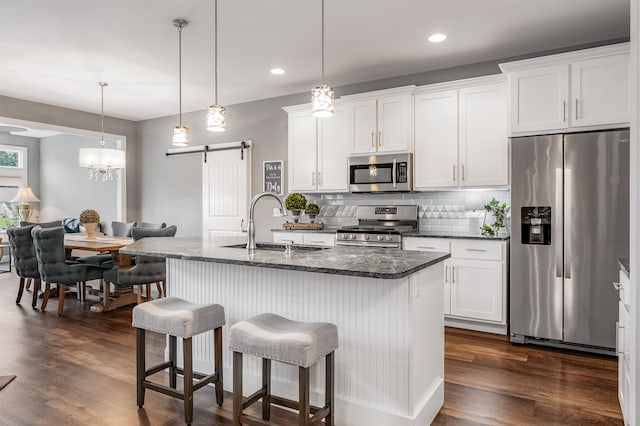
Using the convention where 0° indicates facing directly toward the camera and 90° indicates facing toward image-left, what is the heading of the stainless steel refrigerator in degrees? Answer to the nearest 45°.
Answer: approximately 0°

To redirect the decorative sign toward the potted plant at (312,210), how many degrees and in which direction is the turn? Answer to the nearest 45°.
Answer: approximately 90° to its left

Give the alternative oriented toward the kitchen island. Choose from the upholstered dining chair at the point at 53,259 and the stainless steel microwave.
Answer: the stainless steel microwave

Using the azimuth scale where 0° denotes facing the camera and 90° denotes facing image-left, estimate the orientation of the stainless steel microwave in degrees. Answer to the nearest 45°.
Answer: approximately 0°

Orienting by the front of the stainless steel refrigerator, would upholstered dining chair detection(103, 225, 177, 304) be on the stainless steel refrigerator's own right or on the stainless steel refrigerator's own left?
on the stainless steel refrigerator's own right

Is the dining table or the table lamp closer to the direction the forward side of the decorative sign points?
the dining table

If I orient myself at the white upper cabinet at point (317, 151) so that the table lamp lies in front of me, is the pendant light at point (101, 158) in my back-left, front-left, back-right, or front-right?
front-left

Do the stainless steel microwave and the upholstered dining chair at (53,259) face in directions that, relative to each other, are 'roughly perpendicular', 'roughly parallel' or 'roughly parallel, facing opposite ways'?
roughly parallel, facing opposite ways

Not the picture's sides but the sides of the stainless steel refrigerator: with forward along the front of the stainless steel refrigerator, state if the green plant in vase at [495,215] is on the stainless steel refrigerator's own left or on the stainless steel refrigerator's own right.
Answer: on the stainless steel refrigerator's own right

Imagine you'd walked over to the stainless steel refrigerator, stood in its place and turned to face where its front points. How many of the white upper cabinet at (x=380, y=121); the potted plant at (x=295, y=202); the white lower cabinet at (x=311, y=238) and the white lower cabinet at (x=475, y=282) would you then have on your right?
4

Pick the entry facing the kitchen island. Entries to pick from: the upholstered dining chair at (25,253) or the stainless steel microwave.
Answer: the stainless steel microwave

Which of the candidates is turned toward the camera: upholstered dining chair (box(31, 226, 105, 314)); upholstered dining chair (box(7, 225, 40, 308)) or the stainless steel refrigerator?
the stainless steel refrigerator

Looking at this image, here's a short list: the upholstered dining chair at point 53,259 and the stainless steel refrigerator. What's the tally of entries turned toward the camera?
1

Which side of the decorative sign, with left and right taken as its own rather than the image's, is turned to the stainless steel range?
left

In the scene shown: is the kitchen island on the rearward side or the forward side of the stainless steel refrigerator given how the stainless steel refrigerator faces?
on the forward side

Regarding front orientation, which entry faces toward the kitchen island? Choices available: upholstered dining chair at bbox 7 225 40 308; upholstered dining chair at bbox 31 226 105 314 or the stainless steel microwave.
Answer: the stainless steel microwave
